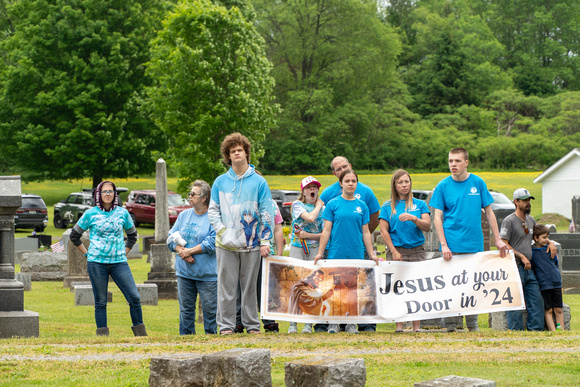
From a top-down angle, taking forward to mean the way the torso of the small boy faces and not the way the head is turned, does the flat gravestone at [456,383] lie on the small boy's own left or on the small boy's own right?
on the small boy's own right

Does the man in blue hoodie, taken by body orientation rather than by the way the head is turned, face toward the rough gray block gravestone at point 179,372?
yes

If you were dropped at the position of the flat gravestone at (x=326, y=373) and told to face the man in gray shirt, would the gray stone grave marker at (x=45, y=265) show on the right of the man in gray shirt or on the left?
left

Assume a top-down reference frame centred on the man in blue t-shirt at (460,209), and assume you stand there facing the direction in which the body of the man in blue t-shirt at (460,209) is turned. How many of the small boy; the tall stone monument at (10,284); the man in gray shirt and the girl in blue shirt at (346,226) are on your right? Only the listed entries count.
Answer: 2

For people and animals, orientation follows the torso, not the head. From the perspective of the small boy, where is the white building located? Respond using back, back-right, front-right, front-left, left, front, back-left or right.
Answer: back-left

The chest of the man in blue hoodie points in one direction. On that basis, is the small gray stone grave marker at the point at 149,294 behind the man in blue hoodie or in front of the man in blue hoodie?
behind
